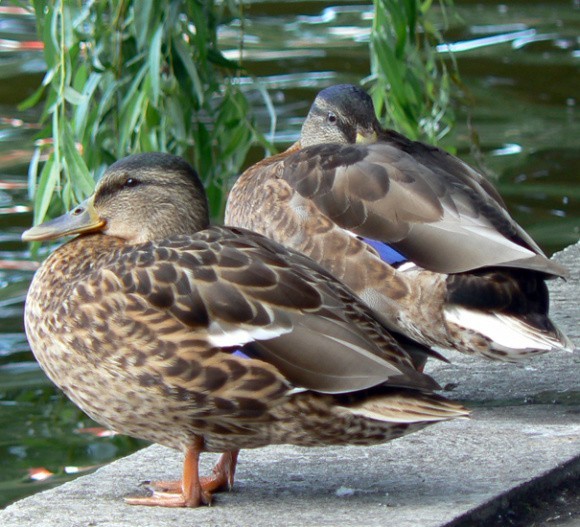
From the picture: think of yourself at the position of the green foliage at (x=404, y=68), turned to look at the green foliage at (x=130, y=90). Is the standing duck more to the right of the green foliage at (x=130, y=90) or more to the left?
left

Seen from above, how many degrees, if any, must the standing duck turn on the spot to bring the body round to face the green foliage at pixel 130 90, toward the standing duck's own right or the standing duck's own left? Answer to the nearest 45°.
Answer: approximately 90° to the standing duck's own right

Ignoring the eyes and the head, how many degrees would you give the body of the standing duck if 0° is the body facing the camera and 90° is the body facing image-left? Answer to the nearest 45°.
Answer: approximately 90°

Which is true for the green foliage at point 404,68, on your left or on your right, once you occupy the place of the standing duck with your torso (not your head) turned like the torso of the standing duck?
on your right

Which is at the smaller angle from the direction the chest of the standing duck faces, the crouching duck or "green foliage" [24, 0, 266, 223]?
the green foliage

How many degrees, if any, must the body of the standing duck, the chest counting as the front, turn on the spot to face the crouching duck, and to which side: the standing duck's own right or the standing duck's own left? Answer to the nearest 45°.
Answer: approximately 135° to the standing duck's own right
